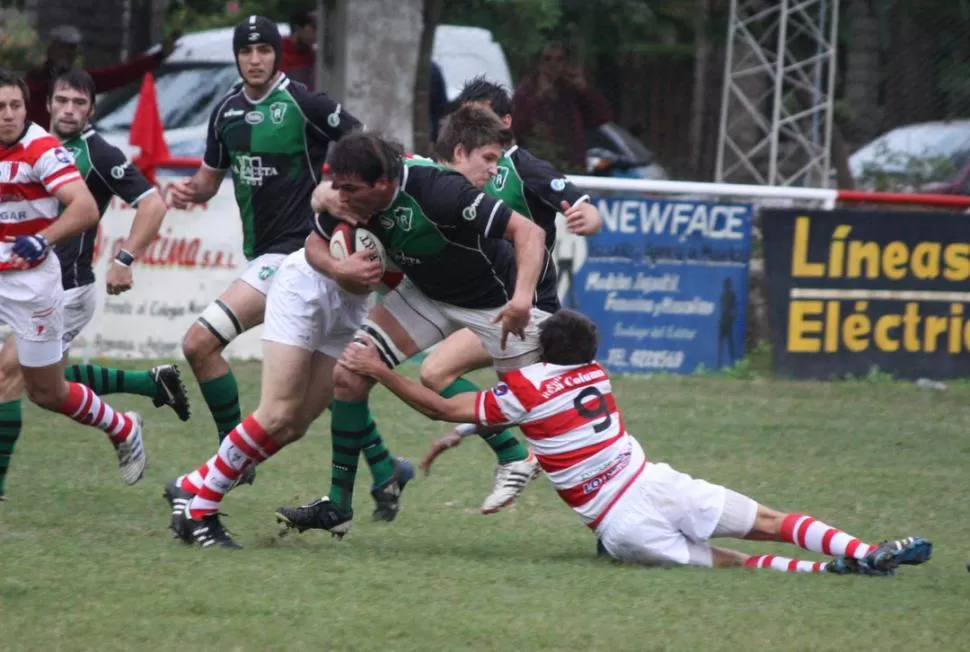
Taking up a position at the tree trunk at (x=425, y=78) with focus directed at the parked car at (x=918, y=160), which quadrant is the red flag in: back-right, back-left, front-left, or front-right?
back-right

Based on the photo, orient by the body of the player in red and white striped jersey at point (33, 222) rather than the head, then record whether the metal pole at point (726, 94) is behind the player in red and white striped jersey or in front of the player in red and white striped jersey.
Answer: behind

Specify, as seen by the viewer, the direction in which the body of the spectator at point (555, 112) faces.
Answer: toward the camera

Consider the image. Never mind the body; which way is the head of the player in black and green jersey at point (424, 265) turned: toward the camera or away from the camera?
toward the camera

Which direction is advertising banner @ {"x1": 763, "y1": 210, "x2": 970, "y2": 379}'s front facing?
toward the camera

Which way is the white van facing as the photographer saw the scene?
facing the viewer and to the left of the viewer

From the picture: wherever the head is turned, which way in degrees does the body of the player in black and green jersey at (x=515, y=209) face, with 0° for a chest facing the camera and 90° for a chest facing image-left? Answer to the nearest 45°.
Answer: approximately 45°

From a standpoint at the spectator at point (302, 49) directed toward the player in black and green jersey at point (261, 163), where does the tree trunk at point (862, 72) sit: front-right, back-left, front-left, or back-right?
back-left

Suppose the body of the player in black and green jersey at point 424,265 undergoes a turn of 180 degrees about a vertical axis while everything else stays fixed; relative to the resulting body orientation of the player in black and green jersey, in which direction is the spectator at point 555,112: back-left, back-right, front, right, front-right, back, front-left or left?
front-left

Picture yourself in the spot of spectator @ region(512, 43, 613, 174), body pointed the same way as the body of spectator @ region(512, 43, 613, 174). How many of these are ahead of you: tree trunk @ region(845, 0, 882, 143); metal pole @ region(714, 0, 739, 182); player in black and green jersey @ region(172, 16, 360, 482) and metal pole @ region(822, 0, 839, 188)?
1

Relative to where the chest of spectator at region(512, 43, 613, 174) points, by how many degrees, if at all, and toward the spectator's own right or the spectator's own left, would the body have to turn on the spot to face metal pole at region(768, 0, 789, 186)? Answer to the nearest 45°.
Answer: approximately 135° to the spectator's own left
